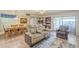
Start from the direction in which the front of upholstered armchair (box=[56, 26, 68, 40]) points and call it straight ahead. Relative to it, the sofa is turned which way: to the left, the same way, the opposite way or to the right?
to the left

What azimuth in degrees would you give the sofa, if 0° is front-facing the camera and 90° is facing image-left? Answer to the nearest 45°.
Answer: approximately 315°
